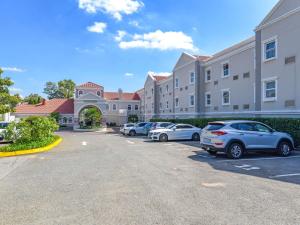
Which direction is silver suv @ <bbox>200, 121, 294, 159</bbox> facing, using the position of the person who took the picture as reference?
facing away from the viewer and to the right of the viewer

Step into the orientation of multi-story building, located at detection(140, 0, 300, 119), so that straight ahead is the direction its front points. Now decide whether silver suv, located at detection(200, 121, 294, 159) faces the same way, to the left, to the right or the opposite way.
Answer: the opposite way

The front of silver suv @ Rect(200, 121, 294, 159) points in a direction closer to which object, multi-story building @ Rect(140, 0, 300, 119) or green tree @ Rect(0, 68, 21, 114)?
the multi-story building

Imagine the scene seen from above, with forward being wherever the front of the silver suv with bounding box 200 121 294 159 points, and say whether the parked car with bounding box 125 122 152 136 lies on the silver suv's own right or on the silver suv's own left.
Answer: on the silver suv's own left

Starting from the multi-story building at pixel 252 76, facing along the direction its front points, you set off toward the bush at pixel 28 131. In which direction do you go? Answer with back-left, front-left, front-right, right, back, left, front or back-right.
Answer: front

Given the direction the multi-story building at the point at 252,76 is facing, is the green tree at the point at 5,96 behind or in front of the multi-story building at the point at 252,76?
in front

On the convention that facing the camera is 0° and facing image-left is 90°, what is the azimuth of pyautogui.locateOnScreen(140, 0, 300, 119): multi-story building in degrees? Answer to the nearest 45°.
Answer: approximately 45°
